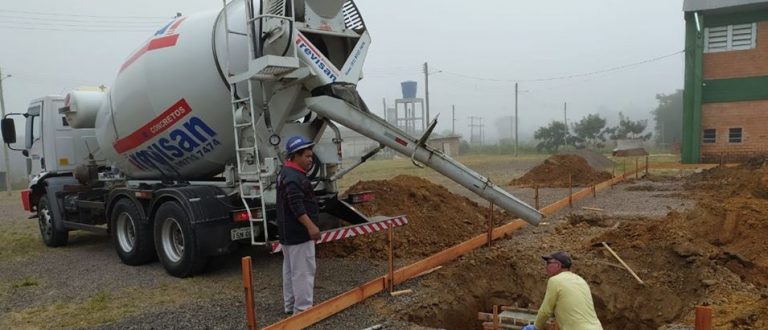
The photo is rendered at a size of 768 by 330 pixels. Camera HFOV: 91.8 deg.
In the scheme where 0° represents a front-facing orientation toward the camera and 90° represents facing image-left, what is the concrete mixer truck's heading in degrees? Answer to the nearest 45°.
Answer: approximately 135°

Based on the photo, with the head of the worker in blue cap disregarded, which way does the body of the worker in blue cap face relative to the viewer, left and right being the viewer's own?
facing to the right of the viewer

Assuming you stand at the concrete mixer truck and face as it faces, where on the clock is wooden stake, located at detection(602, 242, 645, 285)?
The wooden stake is roughly at 5 o'clock from the concrete mixer truck.

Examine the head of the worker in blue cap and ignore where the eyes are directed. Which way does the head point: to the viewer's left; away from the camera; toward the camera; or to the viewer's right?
to the viewer's right

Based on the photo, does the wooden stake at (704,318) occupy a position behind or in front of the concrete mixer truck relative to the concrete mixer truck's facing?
behind

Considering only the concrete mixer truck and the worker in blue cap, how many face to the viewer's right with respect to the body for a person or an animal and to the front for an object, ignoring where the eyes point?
1

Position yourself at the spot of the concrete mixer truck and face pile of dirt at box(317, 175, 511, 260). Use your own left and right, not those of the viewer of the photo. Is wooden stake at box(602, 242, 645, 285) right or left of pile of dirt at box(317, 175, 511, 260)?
right

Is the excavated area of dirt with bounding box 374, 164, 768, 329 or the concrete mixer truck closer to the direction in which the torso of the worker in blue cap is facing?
the excavated area of dirt

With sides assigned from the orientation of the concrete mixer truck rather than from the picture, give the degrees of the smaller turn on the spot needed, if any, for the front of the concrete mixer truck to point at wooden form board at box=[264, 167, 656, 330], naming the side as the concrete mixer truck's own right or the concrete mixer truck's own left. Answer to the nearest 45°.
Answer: approximately 180°
